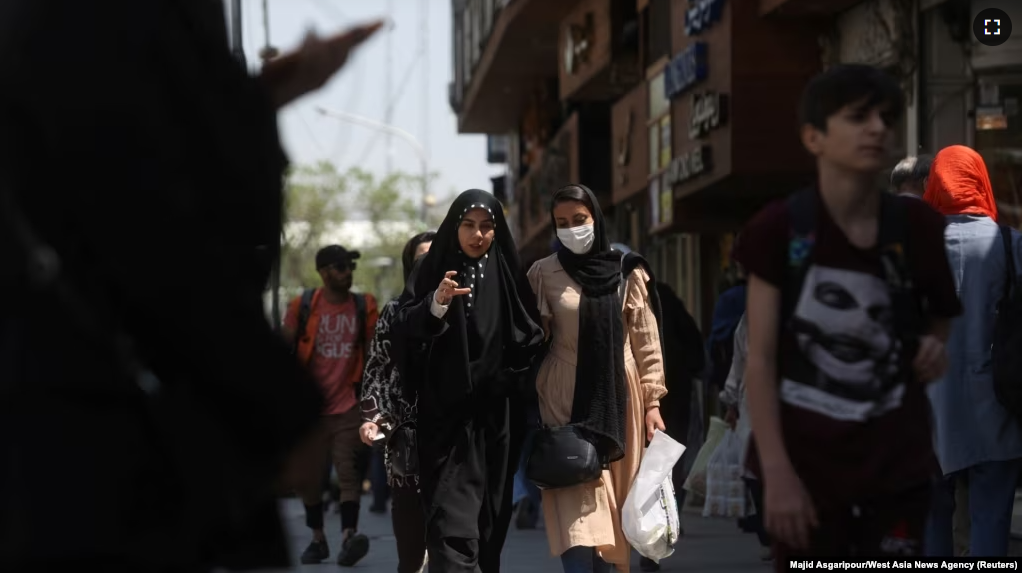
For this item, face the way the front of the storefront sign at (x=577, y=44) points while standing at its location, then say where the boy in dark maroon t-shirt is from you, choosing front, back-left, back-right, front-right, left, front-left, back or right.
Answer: front-left

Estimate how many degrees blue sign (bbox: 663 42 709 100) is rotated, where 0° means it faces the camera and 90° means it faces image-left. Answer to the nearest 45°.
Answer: approximately 45°

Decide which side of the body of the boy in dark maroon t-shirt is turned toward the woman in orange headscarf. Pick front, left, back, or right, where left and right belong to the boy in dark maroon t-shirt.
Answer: back

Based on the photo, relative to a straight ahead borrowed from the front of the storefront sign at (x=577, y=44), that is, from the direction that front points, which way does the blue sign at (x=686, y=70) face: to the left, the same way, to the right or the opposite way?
the same way

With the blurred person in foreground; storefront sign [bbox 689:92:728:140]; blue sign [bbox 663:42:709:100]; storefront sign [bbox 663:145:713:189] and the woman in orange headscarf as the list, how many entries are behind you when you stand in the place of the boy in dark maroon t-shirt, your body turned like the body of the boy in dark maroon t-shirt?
4

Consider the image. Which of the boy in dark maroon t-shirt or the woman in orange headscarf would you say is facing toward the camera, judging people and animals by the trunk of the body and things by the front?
the boy in dark maroon t-shirt

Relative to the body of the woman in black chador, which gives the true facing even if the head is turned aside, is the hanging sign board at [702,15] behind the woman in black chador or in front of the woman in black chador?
behind

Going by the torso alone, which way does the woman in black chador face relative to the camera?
toward the camera

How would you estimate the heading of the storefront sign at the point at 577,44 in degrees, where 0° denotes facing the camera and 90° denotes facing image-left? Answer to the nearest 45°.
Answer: approximately 45°

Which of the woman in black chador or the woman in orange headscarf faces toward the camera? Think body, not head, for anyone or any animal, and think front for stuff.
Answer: the woman in black chador

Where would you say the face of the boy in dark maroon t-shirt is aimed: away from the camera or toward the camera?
toward the camera

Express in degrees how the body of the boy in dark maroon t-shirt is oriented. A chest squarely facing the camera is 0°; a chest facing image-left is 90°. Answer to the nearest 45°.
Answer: approximately 0°

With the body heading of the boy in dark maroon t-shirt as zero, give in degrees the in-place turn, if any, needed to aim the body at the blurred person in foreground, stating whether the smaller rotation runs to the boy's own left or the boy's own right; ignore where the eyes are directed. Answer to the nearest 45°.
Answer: approximately 45° to the boy's own right

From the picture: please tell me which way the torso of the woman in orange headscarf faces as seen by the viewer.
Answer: away from the camera

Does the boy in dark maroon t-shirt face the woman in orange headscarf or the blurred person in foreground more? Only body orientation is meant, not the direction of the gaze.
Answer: the blurred person in foreground

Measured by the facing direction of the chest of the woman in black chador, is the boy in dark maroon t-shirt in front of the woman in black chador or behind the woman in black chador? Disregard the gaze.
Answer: in front

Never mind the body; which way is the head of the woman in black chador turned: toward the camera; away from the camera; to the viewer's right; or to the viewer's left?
toward the camera

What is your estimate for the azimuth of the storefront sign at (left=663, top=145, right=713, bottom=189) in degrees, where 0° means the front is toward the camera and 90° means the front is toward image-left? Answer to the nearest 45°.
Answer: approximately 45°

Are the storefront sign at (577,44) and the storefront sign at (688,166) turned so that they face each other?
no
